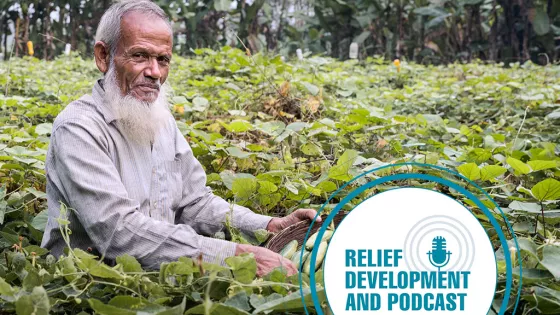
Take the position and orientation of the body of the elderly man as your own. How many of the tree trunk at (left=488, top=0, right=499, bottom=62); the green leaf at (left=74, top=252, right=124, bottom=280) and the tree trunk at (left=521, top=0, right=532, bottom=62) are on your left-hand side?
2

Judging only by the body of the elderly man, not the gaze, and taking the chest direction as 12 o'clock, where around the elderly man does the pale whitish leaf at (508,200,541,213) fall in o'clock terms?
The pale whitish leaf is roughly at 11 o'clock from the elderly man.

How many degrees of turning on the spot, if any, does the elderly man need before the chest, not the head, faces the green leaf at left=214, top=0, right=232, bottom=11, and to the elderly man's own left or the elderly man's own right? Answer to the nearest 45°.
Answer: approximately 135° to the elderly man's own left

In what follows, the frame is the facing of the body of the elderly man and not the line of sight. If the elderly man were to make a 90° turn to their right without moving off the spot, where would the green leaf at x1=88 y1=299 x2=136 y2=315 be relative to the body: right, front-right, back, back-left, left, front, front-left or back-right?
front-left

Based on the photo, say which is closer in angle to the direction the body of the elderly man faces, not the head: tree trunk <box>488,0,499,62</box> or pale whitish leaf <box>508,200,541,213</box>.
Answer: the pale whitish leaf

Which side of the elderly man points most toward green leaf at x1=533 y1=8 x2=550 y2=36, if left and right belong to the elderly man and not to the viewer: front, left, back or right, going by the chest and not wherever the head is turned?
left

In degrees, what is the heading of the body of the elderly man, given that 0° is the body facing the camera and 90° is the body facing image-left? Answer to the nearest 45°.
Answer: approximately 315°

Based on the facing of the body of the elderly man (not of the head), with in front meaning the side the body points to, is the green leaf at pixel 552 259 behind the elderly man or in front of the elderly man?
in front

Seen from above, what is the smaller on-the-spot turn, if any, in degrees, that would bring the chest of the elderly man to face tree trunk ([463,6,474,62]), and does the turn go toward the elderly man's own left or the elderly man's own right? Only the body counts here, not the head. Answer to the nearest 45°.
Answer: approximately 90° to the elderly man's own left
